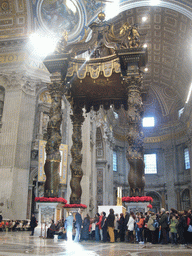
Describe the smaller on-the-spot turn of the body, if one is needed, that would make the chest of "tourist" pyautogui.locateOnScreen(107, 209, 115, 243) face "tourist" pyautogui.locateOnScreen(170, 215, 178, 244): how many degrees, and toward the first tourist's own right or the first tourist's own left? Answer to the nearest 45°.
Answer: approximately 90° to the first tourist's own right

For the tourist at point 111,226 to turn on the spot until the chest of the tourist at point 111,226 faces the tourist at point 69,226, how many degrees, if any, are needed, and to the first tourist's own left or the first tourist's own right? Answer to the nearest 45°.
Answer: approximately 90° to the first tourist's own left

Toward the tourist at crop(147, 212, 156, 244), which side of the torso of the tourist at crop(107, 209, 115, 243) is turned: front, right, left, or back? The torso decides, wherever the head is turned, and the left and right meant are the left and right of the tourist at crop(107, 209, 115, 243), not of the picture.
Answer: right

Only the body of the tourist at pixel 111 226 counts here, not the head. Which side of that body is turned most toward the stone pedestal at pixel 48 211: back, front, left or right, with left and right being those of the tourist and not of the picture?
left

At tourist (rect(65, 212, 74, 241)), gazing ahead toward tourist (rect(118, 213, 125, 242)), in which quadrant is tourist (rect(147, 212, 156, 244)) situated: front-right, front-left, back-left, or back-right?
front-right

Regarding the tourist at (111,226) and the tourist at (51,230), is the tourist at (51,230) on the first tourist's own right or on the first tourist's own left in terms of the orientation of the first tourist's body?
on the first tourist's own left

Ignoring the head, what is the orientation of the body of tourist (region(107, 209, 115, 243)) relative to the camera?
away from the camera

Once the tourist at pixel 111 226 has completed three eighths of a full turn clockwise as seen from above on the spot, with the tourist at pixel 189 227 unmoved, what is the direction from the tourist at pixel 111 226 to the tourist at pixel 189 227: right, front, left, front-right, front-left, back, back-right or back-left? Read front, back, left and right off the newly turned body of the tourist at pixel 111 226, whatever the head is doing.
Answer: front-left

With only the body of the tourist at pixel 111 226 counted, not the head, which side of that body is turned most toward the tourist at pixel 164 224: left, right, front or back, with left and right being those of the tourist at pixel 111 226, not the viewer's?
right
